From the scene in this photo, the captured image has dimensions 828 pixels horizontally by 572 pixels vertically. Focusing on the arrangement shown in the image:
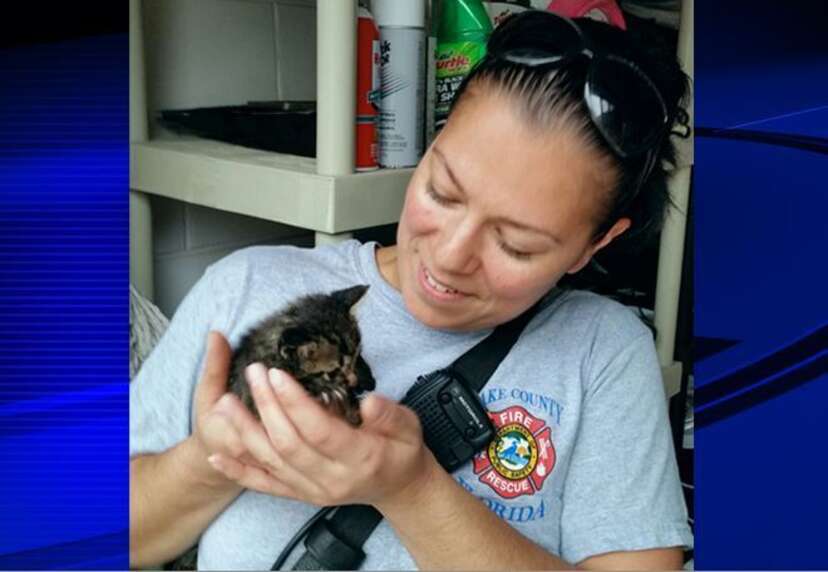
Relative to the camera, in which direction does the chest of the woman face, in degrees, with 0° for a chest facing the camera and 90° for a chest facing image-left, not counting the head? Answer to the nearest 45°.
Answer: approximately 0°

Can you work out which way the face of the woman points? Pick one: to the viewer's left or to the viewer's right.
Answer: to the viewer's left
